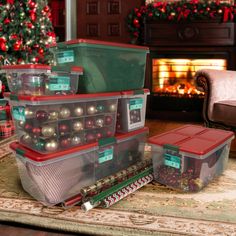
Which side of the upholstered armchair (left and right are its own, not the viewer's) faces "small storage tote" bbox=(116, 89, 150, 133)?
front

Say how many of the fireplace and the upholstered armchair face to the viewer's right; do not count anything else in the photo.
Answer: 0

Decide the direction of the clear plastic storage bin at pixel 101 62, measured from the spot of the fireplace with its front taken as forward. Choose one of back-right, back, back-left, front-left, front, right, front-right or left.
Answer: front

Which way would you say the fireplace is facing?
toward the camera

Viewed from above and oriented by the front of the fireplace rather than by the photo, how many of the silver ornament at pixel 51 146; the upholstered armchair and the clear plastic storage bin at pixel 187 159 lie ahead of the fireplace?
3

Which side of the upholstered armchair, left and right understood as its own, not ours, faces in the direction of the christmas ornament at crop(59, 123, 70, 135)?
front

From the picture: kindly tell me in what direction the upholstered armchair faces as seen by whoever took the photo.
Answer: facing the viewer and to the left of the viewer

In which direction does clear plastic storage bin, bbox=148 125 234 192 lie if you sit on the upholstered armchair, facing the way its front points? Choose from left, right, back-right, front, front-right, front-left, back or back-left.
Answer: front-left

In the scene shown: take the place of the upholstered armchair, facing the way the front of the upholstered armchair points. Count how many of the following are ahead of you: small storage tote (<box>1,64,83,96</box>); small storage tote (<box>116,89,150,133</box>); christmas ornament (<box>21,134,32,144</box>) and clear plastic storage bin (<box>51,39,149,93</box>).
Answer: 4

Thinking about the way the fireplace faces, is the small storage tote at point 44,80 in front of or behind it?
in front

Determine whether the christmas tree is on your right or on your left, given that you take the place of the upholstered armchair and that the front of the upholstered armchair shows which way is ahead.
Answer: on your right

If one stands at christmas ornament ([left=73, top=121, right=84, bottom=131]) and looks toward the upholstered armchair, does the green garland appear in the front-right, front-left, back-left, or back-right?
front-left

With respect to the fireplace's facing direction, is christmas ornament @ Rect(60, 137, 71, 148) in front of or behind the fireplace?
in front
